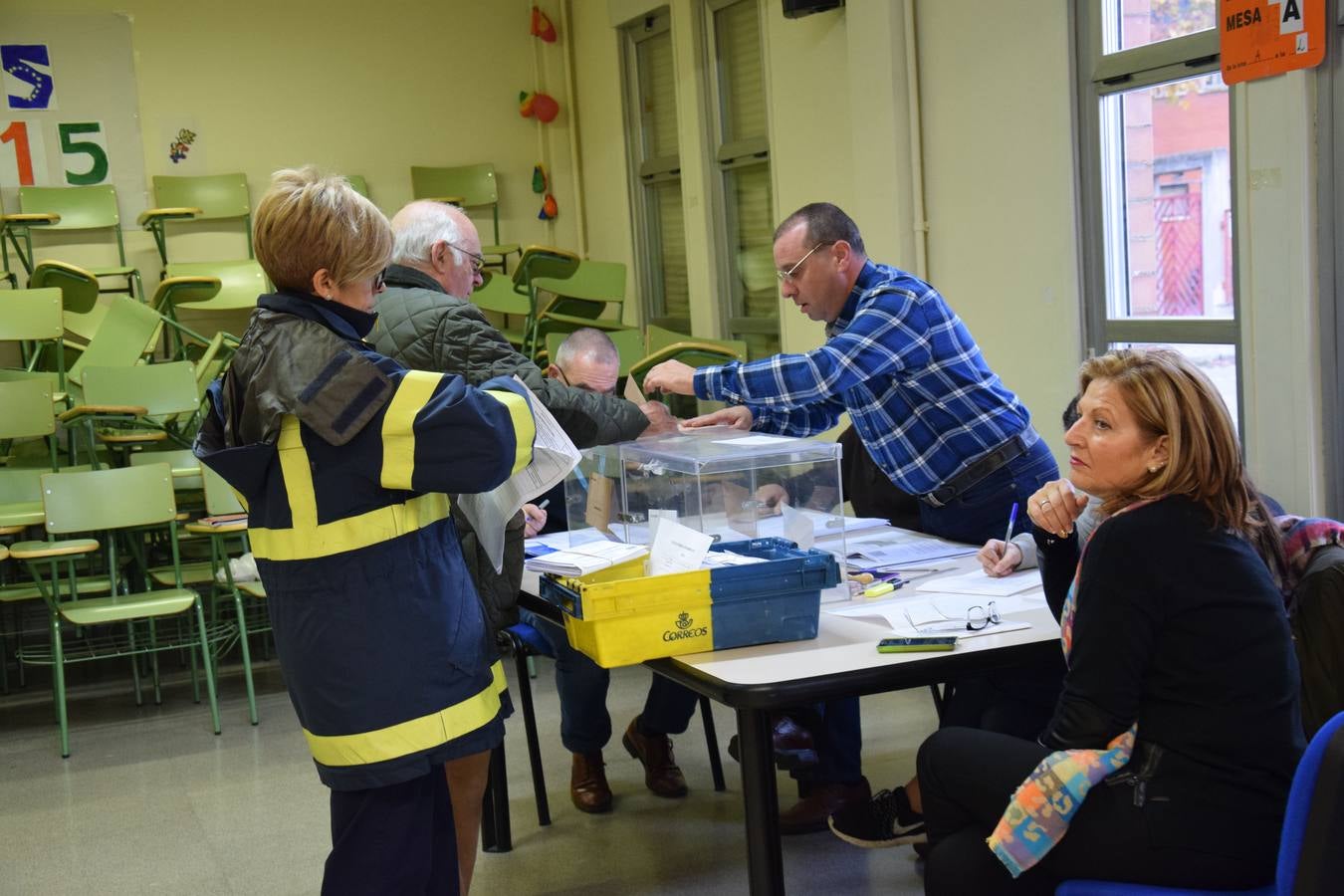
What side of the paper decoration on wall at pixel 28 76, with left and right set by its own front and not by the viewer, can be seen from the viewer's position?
front

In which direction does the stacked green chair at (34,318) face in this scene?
toward the camera

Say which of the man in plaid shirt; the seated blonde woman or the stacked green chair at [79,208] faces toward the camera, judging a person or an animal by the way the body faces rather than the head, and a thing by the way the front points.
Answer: the stacked green chair

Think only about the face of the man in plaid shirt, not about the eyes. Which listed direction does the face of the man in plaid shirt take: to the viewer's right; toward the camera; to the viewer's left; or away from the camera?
to the viewer's left

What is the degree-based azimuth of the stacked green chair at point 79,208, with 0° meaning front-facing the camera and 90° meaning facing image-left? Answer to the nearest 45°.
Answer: approximately 0°

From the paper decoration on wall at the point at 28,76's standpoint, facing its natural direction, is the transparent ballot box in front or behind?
in front

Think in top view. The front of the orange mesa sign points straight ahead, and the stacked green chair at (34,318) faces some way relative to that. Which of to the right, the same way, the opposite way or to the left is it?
to the left

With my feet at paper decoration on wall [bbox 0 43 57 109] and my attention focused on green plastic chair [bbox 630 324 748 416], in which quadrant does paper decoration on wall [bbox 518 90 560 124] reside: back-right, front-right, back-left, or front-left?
front-left

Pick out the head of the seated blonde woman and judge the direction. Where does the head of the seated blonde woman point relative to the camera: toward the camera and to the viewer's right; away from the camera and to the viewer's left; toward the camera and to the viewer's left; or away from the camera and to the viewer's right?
toward the camera and to the viewer's left

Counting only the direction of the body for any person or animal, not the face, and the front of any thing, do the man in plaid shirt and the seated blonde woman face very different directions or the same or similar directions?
same or similar directions

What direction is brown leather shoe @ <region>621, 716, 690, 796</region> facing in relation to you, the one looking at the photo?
facing the viewer and to the right of the viewer

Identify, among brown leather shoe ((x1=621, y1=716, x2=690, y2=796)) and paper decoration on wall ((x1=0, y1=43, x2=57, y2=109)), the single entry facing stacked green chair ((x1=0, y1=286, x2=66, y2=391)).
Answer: the paper decoration on wall

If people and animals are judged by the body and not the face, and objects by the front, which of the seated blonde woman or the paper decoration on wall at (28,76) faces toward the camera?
the paper decoration on wall

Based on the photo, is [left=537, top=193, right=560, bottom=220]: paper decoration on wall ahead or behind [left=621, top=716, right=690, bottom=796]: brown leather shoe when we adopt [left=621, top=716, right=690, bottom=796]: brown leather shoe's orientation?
behind

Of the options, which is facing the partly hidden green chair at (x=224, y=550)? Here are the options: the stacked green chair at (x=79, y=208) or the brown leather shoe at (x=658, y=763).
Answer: the stacked green chair at (x=79, y=208)

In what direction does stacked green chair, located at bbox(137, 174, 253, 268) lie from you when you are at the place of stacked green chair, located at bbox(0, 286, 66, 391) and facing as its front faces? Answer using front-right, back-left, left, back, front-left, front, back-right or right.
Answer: back-left

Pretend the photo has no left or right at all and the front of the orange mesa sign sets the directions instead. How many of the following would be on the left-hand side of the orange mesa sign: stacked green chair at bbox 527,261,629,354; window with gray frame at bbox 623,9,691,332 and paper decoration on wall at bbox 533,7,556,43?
0

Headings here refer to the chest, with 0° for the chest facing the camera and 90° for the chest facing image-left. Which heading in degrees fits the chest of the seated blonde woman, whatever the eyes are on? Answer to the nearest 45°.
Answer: approximately 90°

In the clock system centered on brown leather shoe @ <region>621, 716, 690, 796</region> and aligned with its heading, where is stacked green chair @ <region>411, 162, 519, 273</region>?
The stacked green chair is roughly at 7 o'clock from the brown leather shoe.

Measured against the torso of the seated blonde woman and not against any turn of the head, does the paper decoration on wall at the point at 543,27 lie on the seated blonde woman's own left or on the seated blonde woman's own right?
on the seated blonde woman's own right
